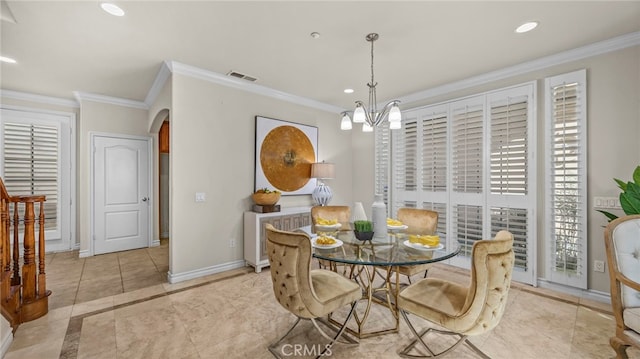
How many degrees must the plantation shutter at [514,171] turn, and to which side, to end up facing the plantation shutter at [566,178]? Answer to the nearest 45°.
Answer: approximately 135° to its left

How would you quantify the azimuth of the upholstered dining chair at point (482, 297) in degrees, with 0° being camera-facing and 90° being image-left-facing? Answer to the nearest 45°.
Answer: approximately 135°

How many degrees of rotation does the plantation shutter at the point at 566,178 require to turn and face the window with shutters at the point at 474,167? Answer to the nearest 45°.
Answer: approximately 45° to its right

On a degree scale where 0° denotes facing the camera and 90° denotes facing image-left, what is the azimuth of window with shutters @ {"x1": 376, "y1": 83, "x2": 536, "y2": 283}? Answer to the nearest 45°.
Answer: approximately 45°

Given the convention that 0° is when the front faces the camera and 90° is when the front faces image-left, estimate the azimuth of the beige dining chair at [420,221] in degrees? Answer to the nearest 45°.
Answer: approximately 45°

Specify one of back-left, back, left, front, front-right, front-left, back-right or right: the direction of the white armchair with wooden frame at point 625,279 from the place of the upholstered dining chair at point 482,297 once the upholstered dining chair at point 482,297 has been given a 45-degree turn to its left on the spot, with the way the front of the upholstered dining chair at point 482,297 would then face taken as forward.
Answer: back-right

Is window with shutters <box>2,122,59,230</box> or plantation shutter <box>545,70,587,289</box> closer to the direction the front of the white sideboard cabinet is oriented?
the plantation shutter
